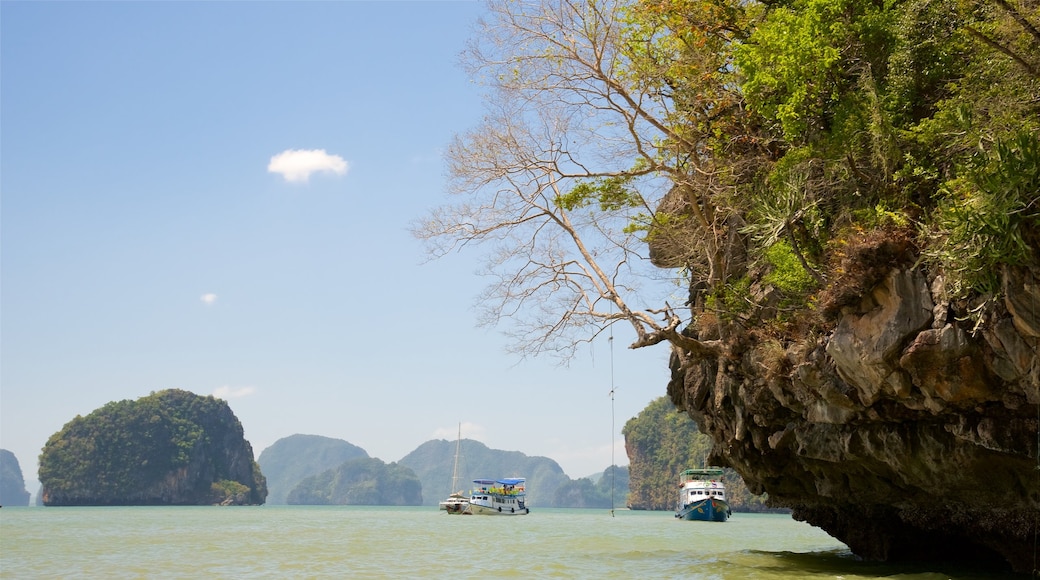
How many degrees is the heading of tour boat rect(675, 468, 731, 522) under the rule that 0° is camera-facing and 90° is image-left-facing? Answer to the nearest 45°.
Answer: approximately 0°

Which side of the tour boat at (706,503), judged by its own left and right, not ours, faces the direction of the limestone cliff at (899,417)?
front
